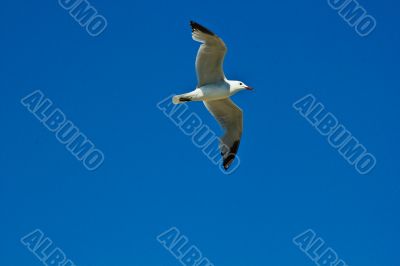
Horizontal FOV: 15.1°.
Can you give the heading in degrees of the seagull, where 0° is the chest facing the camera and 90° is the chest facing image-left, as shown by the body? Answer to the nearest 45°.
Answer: approximately 270°
